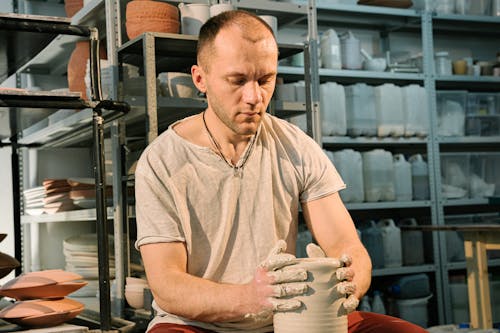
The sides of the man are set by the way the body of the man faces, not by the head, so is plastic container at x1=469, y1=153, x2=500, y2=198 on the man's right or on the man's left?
on the man's left

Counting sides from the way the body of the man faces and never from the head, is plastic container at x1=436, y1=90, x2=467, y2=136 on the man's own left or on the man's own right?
on the man's own left

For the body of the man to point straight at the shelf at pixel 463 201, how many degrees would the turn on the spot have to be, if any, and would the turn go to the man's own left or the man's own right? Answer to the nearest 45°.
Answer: approximately 90° to the man's own left

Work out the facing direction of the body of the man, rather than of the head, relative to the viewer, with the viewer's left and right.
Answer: facing the viewer and to the right of the viewer

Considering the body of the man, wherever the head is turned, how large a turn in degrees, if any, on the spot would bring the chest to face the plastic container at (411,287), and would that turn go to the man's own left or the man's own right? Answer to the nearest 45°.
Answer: approximately 135° to the man's own left

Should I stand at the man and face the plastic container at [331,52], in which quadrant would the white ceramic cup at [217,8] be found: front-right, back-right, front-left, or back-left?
front-left

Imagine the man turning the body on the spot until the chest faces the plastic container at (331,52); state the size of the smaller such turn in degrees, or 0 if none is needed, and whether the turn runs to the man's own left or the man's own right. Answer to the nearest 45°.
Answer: approximately 135° to the man's own left

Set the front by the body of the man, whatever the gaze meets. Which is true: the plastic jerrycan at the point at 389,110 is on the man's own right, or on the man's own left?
on the man's own left

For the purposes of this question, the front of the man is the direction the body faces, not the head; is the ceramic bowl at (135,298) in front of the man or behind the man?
behind

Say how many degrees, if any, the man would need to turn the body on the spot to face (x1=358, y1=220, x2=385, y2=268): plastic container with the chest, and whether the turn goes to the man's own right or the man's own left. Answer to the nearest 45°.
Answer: approximately 135° to the man's own left

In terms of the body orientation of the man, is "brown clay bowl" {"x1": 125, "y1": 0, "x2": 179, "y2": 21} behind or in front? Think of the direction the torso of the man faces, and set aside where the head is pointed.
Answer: behind
